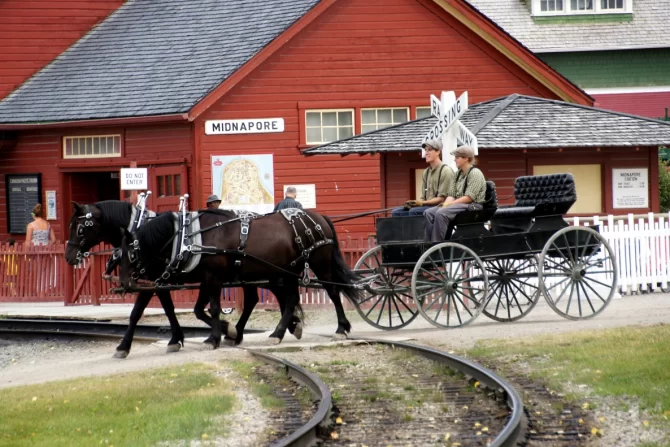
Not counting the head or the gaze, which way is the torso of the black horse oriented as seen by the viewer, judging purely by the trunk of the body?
to the viewer's left

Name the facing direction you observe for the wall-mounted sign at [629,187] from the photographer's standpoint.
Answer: facing the viewer

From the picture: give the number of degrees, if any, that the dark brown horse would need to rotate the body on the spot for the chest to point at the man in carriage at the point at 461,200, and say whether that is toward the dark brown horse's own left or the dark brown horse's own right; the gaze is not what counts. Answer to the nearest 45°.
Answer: approximately 180°

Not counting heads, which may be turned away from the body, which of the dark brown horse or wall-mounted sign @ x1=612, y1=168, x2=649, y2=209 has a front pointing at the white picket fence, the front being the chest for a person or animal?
the wall-mounted sign

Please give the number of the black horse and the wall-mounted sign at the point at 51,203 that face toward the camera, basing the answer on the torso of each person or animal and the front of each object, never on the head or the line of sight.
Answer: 1

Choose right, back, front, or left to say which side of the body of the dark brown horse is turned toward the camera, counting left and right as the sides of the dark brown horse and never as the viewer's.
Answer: left

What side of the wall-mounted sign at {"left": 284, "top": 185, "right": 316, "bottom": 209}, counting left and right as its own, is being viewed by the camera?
front

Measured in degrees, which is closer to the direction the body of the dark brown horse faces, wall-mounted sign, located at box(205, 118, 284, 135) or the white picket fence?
the wall-mounted sign

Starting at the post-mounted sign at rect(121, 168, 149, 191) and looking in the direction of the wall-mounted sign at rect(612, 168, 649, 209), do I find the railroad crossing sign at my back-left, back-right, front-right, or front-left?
front-right

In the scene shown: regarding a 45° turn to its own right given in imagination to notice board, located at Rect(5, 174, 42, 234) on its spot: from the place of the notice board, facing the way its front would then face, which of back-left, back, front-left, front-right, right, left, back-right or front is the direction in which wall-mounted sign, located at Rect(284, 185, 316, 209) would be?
left

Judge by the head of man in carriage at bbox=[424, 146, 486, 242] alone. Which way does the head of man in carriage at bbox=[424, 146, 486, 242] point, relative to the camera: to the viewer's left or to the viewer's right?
to the viewer's left

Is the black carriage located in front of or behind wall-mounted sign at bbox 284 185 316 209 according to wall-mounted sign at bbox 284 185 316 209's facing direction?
in front

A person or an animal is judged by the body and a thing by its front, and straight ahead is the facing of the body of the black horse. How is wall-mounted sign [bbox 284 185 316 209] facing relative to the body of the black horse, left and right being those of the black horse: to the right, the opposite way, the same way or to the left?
to the left

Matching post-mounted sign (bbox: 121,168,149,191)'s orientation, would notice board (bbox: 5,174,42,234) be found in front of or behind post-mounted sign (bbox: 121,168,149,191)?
behind

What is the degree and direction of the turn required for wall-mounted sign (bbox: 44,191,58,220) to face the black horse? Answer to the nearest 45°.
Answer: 0° — it already faces it

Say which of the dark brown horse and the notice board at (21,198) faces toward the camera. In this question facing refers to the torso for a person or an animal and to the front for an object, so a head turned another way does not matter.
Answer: the notice board

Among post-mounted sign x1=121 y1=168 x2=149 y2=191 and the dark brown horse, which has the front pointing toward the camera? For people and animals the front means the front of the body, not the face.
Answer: the post-mounted sign

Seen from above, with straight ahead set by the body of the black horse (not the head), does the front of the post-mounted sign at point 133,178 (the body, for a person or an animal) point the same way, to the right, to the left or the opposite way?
to the left
